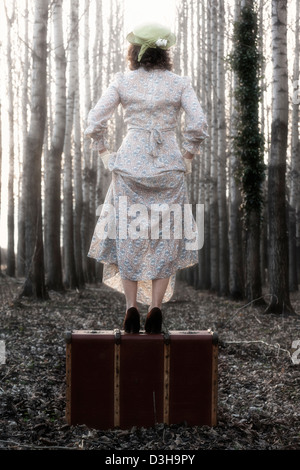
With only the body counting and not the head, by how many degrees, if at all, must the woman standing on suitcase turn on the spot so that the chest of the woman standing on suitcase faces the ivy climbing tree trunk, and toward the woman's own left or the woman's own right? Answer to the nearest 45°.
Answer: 0° — they already face it

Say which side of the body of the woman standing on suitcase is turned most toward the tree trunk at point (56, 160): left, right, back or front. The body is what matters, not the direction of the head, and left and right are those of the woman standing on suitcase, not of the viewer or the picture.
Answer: front

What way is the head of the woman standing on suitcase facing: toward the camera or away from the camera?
away from the camera

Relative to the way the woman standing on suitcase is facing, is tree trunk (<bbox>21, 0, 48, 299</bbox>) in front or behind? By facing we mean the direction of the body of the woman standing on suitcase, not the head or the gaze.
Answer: in front

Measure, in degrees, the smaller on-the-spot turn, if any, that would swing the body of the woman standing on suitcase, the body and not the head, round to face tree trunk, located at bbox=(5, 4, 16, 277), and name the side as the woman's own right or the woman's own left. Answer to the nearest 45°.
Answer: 0° — they already face it

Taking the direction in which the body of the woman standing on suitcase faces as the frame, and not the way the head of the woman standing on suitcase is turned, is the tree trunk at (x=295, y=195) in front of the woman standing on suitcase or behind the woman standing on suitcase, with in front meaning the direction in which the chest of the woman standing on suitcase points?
in front

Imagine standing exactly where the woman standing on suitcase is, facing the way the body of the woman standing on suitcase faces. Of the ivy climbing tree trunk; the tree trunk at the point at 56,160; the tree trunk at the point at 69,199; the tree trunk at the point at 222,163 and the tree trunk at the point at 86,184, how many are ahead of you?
5

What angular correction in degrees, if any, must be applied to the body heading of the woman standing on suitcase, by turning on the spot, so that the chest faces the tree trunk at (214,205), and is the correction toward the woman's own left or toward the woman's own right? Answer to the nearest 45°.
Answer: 0° — they already face it

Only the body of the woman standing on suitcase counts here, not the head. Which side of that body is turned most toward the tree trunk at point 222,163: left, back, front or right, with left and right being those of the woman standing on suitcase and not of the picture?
front

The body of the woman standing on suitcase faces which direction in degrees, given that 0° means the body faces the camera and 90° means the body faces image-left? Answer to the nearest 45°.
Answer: approximately 180°
